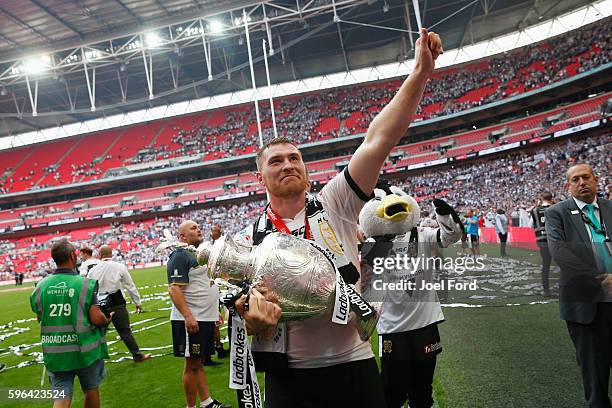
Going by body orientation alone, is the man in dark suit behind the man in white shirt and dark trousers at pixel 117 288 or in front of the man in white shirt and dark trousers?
behind

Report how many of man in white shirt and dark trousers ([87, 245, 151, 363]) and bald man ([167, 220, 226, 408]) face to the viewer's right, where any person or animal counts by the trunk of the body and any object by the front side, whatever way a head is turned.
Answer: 1

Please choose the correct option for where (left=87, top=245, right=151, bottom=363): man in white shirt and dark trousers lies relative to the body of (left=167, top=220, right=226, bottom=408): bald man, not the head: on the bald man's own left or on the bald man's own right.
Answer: on the bald man's own left

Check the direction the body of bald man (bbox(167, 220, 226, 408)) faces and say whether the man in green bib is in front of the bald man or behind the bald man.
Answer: behind

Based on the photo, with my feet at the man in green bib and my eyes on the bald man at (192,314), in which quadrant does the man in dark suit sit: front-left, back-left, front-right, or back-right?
front-right

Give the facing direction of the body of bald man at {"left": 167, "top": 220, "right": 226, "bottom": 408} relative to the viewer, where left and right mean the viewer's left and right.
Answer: facing to the right of the viewer

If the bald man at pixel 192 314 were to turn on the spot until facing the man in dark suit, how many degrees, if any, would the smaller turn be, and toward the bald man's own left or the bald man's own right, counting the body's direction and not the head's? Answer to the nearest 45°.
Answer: approximately 45° to the bald man's own right
